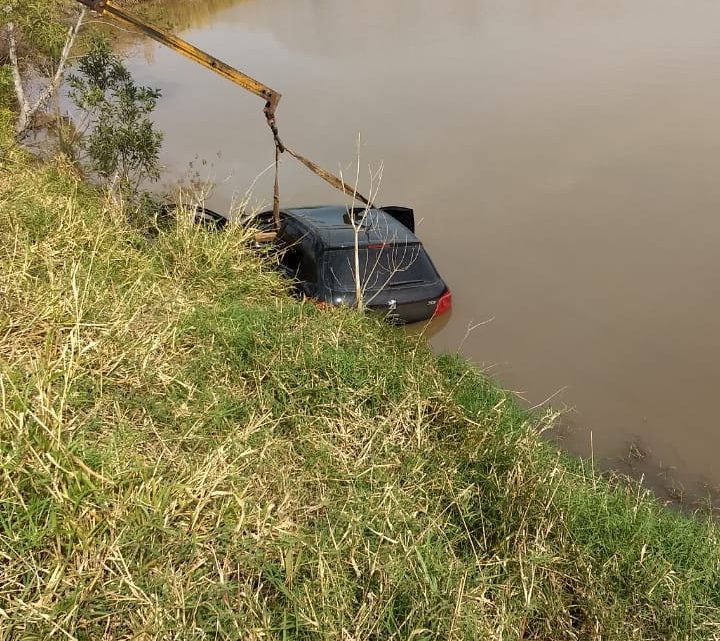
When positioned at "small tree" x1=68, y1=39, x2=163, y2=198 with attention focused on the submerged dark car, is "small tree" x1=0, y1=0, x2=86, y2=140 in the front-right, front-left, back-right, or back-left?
back-left

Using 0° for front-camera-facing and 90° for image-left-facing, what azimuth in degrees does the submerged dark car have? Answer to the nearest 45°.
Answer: approximately 135°

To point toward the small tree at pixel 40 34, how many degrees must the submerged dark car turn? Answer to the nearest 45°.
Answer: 0° — it already faces it

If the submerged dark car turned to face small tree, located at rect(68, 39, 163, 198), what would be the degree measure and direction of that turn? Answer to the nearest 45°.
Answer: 0° — it already faces it
